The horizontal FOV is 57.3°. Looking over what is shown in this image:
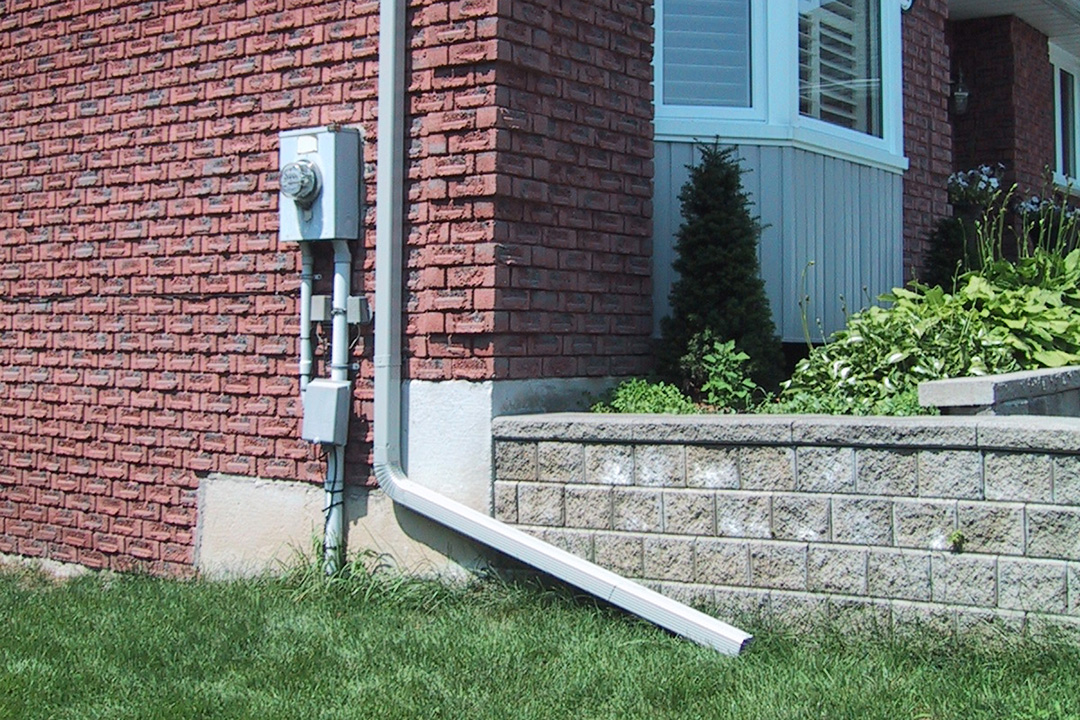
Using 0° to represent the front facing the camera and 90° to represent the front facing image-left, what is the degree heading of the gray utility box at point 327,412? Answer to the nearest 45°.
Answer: approximately 45°

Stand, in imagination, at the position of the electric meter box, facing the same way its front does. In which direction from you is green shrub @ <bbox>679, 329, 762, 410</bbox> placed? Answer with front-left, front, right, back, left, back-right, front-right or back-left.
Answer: back-left

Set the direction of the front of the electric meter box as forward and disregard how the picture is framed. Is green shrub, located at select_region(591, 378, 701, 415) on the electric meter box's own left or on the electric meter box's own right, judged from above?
on the electric meter box's own left

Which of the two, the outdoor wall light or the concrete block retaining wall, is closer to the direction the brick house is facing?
the concrete block retaining wall

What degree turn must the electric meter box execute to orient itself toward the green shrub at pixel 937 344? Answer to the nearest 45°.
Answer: approximately 135° to its left

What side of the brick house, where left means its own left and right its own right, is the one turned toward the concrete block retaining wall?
front

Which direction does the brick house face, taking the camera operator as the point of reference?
facing the viewer and to the right of the viewer

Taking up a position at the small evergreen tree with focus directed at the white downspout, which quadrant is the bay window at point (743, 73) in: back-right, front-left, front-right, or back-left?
back-right

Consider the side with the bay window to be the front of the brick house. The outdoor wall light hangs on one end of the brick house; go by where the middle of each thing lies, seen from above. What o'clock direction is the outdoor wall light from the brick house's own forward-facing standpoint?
The outdoor wall light is roughly at 9 o'clock from the brick house.

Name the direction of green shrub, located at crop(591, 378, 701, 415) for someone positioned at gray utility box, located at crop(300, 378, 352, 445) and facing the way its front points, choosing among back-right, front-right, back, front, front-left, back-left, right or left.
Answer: back-left

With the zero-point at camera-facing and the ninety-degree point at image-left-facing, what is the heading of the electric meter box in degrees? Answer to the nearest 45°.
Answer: approximately 45°

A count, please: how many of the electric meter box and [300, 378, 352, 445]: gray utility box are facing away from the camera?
0
